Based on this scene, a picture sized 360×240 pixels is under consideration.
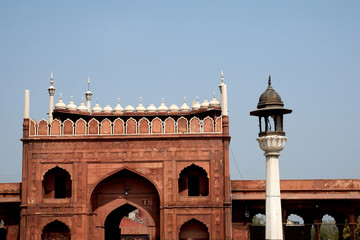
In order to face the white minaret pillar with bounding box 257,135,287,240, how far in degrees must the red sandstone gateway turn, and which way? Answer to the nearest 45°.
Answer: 0° — it already faces it

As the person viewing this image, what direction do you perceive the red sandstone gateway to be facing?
facing the viewer
